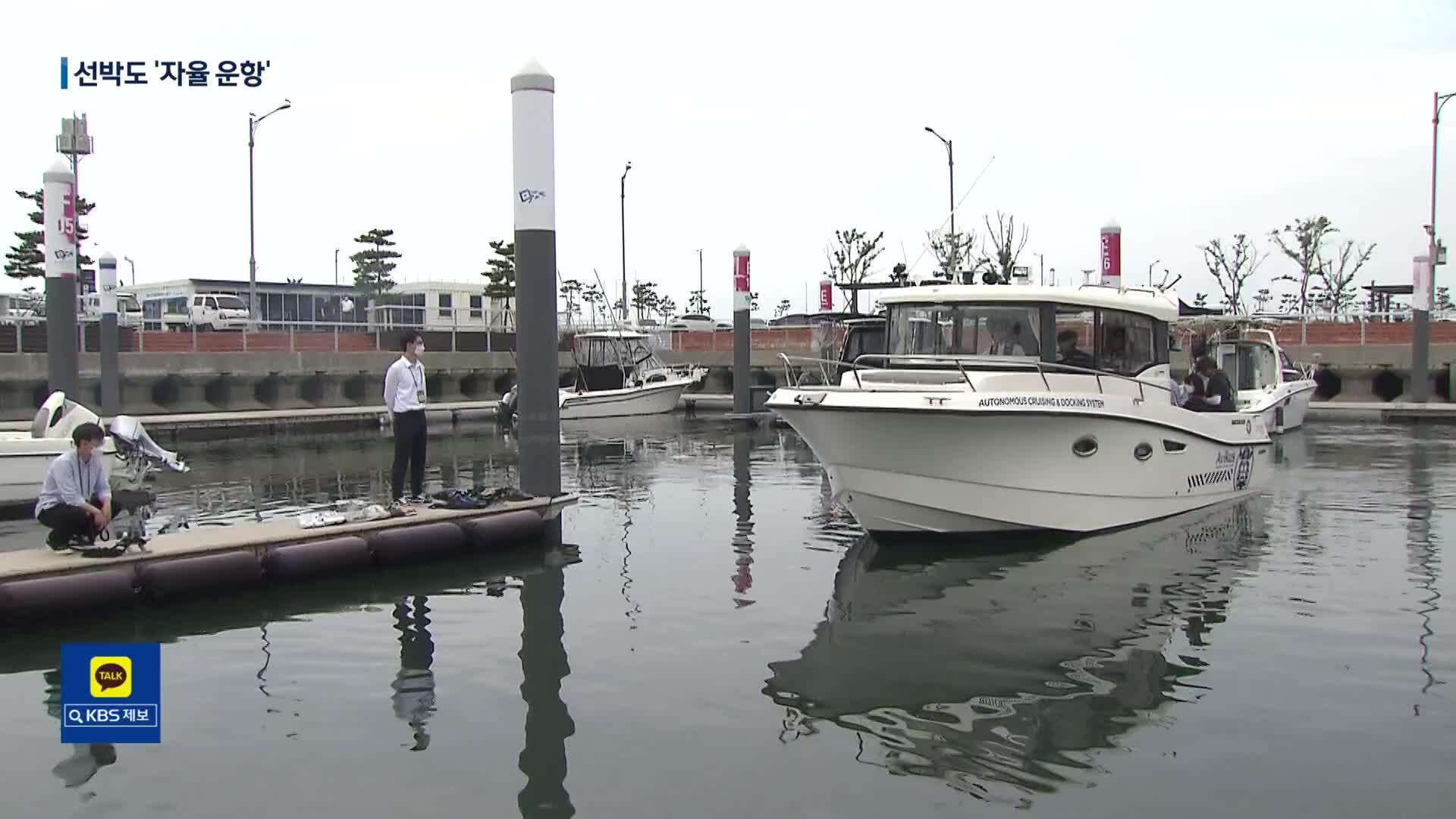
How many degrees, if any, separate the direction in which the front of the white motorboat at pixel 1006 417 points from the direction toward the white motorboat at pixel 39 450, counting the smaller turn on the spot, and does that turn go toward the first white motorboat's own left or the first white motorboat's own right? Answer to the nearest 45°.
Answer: approximately 45° to the first white motorboat's own right

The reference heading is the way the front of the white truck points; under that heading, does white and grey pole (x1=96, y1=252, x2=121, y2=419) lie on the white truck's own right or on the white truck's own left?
on the white truck's own right

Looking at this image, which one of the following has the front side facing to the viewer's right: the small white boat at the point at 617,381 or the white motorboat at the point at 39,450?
the small white boat

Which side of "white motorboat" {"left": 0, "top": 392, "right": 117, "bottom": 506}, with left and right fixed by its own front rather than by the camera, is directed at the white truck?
right

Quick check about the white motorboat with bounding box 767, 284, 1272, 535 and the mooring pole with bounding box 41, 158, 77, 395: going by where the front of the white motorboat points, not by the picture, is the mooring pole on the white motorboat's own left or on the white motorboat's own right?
on the white motorboat's own right

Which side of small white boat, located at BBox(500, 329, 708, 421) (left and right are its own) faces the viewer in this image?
right

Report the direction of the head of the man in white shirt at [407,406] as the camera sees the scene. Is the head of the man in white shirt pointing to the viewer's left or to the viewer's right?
to the viewer's right

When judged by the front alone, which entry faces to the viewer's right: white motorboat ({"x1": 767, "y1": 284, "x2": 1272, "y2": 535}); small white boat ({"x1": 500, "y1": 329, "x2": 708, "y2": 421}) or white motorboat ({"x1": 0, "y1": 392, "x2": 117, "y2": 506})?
the small white boat

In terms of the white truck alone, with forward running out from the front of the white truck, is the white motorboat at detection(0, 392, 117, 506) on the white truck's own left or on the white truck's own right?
on the white truck's own right
